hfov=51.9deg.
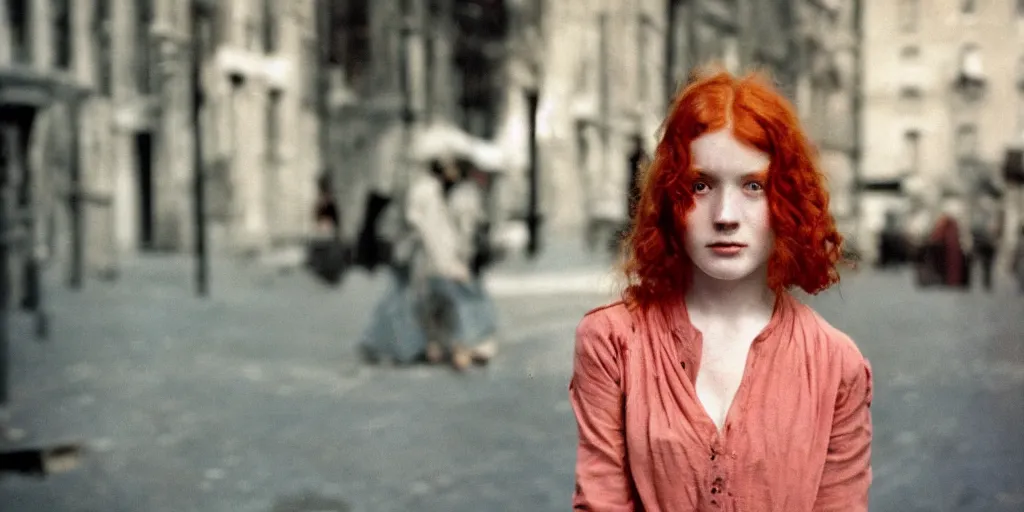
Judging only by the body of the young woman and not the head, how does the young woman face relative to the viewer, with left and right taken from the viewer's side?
facing the viewer

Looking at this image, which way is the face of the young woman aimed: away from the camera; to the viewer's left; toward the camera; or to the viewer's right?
toward the camera

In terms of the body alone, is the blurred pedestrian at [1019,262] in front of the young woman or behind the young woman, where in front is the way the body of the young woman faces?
behind

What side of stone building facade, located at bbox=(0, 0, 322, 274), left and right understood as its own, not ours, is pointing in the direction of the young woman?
front

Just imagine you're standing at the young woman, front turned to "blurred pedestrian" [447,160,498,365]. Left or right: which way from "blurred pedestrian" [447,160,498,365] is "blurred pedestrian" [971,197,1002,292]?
right

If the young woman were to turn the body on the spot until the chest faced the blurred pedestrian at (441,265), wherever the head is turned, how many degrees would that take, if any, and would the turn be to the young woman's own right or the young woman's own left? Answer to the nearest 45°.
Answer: approximately 180°

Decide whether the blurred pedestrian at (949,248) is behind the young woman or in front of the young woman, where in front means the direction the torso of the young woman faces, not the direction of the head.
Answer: behind

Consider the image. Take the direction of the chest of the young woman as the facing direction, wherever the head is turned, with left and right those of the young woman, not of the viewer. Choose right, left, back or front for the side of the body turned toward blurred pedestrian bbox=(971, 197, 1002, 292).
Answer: back

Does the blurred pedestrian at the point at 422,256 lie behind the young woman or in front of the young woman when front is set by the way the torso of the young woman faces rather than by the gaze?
behind
